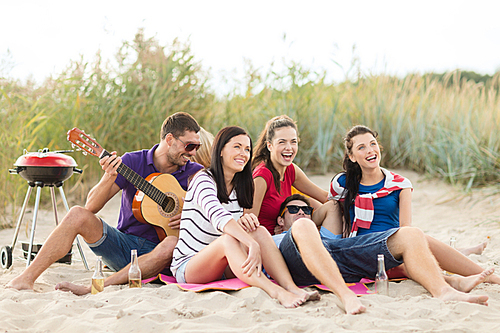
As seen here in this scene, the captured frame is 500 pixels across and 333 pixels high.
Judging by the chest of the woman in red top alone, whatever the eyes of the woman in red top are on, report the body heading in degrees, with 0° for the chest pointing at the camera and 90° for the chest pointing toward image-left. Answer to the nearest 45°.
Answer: approximately 315°

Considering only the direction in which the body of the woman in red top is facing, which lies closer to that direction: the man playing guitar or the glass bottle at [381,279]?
the glass bottle

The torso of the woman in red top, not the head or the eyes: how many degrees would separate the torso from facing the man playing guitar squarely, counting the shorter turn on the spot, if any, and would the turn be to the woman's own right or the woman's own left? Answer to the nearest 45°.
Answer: approximately 90° to the woman's own right

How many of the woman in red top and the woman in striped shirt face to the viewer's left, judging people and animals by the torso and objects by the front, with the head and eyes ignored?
0

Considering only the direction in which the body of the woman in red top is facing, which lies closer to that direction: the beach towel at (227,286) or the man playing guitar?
the beach towel

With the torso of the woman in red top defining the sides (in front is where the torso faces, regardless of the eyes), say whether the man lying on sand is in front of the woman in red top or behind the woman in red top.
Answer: in front

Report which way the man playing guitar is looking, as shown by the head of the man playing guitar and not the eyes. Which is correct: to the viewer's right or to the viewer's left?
to the viewer's right

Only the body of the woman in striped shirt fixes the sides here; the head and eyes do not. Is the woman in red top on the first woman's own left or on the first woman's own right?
on the first woman's own left

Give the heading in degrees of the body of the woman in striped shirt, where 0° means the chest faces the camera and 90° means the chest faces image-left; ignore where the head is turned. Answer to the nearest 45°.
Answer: approximately 315°

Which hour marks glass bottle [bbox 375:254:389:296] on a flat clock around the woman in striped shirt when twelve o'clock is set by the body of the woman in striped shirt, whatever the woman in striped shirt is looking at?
The glass bottle is roughly at 11 o'clock from the woman in striped shirt.

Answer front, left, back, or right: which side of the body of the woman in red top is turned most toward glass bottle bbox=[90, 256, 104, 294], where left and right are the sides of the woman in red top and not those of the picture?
right
